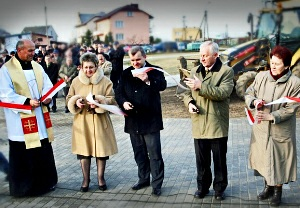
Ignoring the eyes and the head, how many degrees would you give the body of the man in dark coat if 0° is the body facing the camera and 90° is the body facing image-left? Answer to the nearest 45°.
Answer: approximately 45°

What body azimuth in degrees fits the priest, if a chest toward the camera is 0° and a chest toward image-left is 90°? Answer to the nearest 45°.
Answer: approximately 315°

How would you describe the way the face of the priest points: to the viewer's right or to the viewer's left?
to the viewer's right

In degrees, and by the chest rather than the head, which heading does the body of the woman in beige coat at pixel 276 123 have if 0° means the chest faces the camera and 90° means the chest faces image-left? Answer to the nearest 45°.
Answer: approximately 45°

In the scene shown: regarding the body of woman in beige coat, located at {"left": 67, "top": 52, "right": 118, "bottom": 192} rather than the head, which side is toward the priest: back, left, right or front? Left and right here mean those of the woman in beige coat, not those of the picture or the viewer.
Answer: right

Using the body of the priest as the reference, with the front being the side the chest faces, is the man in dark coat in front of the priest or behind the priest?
in front

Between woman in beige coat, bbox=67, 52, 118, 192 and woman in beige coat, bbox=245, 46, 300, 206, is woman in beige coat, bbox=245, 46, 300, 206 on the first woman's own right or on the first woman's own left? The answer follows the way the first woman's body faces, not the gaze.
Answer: on the first woman's own left

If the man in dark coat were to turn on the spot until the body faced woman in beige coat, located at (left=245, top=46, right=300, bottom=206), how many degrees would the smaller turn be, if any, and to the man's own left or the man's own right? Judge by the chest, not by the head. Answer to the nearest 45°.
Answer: approximately 90° to the man's own left
